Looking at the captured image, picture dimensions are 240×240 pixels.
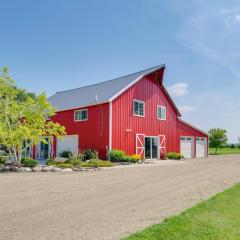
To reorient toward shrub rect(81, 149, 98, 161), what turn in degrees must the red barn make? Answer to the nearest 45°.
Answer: approximately 90° to its right

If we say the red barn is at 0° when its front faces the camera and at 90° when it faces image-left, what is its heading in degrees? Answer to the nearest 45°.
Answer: approximately 315°

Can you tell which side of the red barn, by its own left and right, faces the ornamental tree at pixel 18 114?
right

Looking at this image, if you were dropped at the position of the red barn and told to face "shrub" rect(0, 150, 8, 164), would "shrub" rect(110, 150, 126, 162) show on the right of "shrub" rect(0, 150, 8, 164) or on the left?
left

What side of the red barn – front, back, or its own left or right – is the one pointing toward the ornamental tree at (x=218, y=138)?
left

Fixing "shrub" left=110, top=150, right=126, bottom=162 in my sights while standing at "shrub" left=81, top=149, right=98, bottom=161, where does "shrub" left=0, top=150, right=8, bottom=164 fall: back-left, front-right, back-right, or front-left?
back-right

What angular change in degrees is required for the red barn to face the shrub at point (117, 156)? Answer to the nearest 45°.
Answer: approximately 45° to its right

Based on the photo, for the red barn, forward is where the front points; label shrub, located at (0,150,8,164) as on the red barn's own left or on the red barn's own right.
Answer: on the red barn's own right

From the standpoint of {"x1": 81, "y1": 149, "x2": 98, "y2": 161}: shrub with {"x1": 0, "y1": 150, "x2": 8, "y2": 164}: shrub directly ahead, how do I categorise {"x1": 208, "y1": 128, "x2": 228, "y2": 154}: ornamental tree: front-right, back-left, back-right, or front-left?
back-right

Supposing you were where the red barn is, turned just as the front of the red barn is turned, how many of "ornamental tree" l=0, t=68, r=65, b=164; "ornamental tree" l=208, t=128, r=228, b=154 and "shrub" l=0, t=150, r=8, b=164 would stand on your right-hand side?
2
